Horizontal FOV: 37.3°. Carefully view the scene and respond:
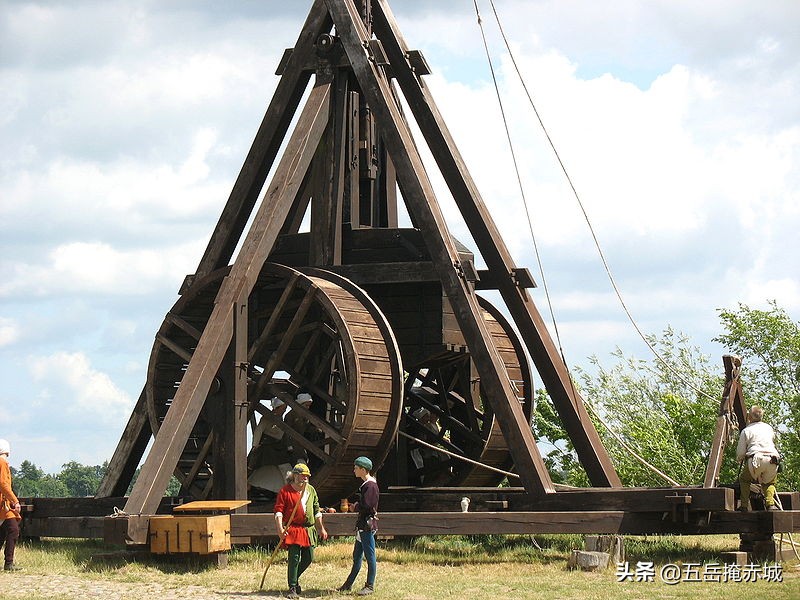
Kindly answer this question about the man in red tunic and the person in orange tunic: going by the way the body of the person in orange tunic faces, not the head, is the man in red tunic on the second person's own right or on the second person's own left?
on the second person's own right

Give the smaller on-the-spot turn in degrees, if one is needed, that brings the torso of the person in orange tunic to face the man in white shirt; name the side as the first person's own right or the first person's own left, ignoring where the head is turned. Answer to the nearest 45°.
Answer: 0° — they already face them

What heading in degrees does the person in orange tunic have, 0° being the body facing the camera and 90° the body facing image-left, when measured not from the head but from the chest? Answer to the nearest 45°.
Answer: approximately 270°

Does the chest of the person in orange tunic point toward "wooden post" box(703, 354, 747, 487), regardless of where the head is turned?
yes

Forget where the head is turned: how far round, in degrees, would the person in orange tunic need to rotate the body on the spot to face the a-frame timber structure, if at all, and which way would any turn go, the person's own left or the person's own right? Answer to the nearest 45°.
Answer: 0° — they already face it
